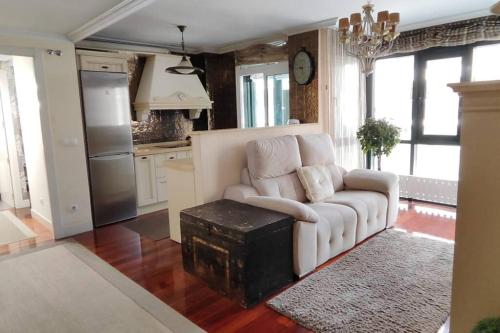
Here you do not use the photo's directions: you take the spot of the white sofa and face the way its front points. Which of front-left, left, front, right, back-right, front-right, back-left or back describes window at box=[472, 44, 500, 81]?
left

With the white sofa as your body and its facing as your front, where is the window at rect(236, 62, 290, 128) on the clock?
The window is roughly at 7 o'clock from the white sofa.

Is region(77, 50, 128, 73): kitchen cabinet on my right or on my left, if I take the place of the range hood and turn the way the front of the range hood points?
on my right

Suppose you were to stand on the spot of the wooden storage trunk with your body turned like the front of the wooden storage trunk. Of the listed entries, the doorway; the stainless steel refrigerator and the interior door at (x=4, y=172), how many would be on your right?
3

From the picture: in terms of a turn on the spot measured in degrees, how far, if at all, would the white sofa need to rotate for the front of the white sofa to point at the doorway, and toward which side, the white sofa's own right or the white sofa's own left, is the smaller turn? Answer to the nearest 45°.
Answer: approximately 135° to the white sofa's own right

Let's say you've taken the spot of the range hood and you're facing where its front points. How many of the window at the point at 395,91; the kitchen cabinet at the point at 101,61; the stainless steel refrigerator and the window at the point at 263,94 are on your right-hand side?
2

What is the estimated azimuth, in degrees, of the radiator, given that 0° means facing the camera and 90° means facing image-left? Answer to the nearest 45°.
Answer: approximately 45°

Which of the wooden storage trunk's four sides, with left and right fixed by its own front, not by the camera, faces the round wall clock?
back

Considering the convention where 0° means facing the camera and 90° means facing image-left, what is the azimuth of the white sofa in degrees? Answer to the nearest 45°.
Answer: approximately 315°
